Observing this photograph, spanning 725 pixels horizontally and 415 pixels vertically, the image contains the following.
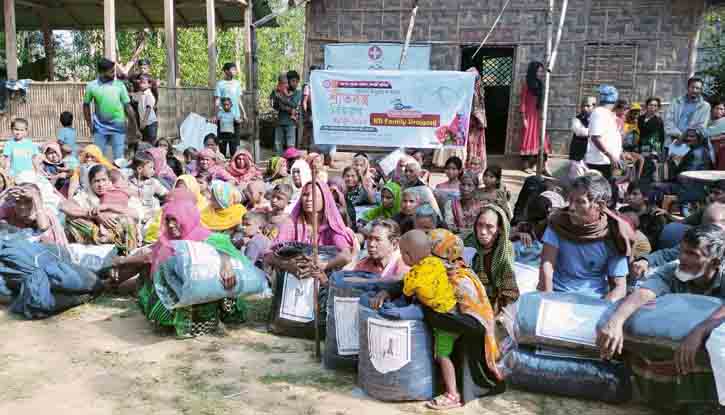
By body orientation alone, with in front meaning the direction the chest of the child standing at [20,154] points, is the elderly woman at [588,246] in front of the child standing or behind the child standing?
in front

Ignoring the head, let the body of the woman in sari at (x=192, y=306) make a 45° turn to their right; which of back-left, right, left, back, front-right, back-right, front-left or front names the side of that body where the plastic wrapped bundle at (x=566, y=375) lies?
back-left

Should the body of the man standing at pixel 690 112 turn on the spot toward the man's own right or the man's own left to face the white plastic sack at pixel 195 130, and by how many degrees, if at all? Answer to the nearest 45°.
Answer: approximately 45° to the man's own right

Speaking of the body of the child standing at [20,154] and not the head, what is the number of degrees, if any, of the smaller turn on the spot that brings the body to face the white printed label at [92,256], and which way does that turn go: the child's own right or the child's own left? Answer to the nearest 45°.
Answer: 0° — they already face it

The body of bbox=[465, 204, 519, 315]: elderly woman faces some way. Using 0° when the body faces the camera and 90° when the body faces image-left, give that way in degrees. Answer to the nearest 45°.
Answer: approximately 45°

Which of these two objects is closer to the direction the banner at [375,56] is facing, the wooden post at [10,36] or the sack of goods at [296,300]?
the sack of goods

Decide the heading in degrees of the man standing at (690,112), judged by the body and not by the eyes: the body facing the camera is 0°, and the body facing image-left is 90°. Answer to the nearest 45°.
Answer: approximately 45°

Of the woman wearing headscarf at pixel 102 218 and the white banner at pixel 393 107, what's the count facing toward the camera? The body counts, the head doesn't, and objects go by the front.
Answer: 2
